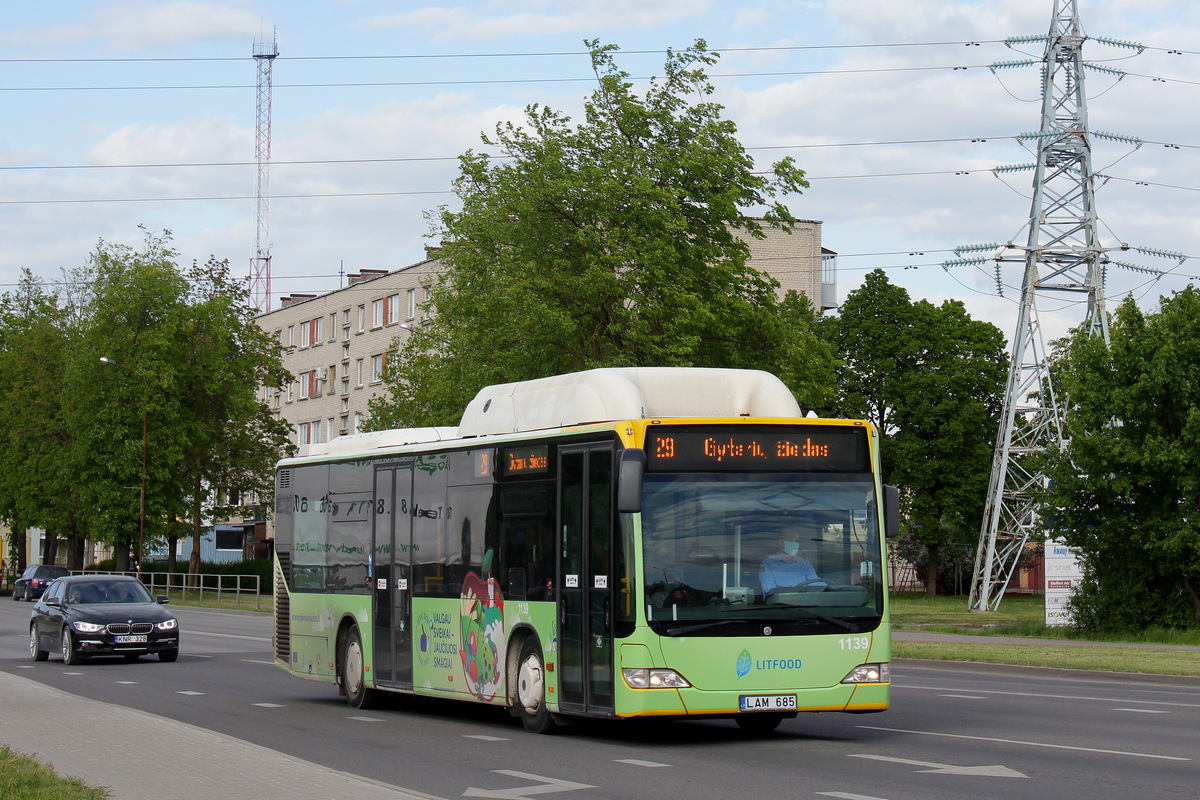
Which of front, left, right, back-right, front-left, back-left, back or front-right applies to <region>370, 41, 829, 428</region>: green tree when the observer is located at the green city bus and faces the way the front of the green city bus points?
back-left

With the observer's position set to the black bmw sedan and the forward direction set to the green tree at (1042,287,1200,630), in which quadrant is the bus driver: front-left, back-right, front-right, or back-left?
front-right

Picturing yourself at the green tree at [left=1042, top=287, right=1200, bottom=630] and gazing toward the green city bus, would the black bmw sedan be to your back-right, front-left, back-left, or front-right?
front-right

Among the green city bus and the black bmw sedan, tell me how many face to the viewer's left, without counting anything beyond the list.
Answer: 0

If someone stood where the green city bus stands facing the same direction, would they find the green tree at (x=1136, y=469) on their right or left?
on their left

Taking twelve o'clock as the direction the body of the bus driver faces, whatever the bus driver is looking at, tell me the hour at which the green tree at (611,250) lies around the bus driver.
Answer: The green tree is roughly at 7 o'clock from the bus driver.

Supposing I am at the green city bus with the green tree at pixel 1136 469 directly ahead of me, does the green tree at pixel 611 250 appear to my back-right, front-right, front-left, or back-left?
front-left

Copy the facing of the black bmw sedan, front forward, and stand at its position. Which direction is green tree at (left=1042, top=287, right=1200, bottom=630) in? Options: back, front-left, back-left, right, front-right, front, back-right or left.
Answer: front-left

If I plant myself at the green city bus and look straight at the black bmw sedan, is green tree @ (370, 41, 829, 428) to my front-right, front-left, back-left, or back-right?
front-right

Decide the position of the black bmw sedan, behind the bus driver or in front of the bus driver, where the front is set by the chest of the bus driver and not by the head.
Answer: behind

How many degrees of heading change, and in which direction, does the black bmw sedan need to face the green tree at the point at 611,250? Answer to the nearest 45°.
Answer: approximately 90° to its left

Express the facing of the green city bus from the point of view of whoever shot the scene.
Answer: facing the viewer and to the right of the viewer

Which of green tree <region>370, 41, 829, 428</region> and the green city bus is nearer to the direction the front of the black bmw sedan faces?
the green city bus

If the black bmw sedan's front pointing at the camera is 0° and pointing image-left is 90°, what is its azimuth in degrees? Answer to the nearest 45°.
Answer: approximately 315°

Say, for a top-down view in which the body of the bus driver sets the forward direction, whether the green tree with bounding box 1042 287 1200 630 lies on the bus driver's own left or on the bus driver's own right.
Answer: on the bus driver's own left

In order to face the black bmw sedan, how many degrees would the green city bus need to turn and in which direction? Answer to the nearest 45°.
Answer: approximately 180°

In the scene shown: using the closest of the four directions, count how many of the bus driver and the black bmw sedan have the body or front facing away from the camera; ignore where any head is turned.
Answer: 0

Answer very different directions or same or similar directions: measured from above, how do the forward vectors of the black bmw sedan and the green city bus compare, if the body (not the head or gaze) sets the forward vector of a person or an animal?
same or similar directions
